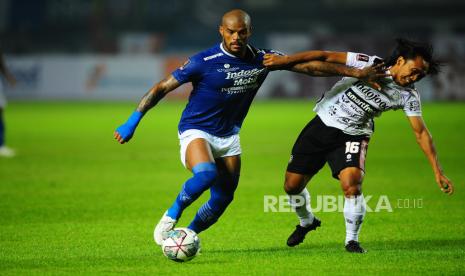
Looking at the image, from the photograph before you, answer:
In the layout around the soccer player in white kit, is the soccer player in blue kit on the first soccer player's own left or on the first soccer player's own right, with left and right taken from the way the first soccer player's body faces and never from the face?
on the first soccer player's own right

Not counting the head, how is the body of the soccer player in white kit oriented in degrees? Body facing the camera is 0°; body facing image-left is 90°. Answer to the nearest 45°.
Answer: approximately 0°
